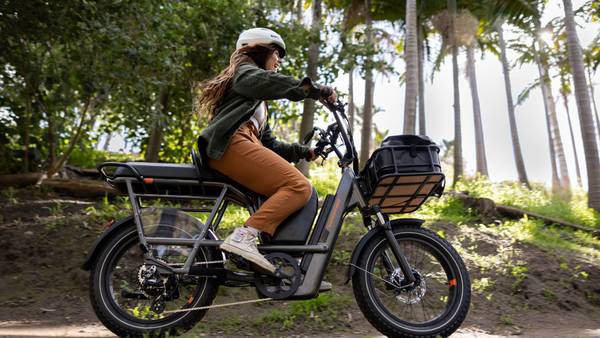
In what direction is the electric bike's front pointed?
to the viewer's right

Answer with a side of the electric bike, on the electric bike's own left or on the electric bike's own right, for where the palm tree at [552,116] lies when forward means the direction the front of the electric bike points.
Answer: on the electric bike's own left

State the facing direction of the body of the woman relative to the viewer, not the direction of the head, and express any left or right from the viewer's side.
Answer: facing to the right of the viewer

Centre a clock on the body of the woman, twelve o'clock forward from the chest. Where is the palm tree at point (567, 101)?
The palm tree is roughly at 10 o'clock from the woman.

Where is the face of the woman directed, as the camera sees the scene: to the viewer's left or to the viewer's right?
to the viewer's right
